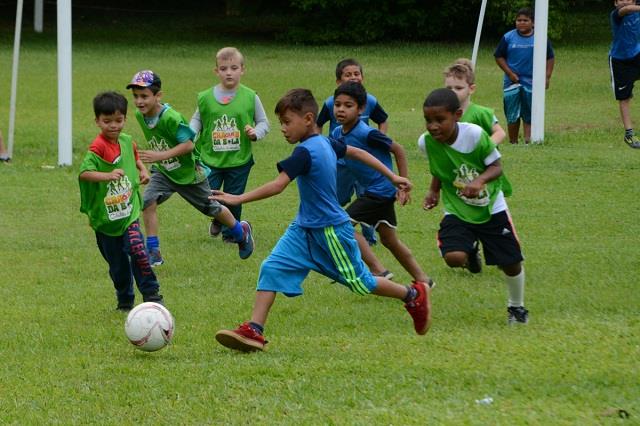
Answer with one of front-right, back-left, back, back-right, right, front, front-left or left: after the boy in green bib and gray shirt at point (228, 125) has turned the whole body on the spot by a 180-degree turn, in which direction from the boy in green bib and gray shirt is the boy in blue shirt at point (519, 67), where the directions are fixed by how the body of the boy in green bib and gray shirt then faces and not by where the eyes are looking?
front-right

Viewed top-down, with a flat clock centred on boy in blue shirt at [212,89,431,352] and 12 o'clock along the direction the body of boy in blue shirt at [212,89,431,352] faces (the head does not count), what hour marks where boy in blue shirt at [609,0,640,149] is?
boy in blue shirt at [609,0,640,149] is roughly at 4 o'clock from boy in blue shirt at [212,89,431,352].

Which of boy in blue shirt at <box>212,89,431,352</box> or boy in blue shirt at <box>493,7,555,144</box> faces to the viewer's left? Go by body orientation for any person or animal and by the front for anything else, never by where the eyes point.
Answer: boy in blue shirt at <box>212,89,431,352</box>

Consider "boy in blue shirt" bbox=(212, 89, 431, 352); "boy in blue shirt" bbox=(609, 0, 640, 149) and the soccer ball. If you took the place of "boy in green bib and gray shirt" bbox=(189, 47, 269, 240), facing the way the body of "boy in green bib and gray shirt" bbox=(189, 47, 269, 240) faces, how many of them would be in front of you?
2

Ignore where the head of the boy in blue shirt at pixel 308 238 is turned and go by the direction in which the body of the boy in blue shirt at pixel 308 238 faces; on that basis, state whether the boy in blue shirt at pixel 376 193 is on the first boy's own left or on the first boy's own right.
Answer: on the first boy's own right

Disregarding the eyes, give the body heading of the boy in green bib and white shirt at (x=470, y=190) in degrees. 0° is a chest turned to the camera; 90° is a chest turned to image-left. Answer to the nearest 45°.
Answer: approximately 45°

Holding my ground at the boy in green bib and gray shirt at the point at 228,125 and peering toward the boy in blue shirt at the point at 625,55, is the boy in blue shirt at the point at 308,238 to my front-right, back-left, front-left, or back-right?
back-right

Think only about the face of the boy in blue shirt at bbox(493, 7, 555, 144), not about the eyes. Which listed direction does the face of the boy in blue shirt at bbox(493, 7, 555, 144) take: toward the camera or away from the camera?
toward the camera

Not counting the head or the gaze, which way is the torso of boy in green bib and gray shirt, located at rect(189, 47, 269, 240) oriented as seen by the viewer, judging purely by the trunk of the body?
toward the camera

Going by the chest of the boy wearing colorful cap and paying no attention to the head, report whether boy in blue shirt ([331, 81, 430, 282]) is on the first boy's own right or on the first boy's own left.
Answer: on the first boy's own left

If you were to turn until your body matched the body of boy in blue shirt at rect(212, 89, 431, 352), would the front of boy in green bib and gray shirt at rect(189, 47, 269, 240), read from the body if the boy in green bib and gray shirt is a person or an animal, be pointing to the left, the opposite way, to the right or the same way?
to the left

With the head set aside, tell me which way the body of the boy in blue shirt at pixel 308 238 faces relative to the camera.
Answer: to the viewer's left

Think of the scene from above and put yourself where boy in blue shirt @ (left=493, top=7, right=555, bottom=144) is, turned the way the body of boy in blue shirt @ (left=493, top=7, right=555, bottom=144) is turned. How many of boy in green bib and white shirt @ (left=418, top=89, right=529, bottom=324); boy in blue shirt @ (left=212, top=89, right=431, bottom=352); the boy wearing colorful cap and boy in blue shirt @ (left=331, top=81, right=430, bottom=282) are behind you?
0

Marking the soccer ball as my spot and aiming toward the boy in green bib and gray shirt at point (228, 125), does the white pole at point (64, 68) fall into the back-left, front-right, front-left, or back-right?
front-left

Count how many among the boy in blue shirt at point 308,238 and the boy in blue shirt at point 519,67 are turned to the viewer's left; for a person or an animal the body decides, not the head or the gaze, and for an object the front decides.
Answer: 1

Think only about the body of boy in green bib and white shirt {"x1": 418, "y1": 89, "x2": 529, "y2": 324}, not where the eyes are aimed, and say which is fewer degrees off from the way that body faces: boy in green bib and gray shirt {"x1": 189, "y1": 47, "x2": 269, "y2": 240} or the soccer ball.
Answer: the soccer ball
